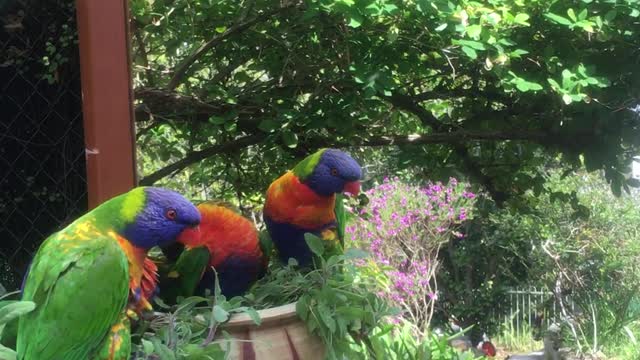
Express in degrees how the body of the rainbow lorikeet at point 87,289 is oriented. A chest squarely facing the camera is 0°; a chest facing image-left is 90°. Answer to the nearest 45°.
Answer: approximately 270°

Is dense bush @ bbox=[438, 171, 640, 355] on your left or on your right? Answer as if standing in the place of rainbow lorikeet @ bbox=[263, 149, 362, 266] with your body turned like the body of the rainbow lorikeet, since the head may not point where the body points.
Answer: on your left

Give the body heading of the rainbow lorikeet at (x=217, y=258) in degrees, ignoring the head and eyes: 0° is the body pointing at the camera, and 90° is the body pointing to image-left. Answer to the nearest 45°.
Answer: approximately 315°
